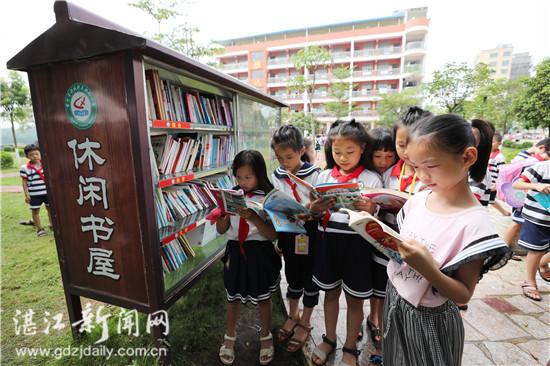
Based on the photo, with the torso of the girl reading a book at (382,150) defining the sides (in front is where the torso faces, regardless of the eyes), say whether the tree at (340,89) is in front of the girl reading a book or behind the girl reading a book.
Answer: behind

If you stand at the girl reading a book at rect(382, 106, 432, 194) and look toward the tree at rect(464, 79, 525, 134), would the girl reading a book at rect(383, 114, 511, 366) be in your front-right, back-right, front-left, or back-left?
back-right

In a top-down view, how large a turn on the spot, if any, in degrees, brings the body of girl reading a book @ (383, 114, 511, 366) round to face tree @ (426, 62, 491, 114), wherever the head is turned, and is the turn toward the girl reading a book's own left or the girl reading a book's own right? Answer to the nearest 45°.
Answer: approximately 135° to the girl reading a book's own right

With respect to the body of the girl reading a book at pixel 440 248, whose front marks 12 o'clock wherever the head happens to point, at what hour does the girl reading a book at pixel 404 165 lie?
the girl reading a book at pixel 404 165 is roughly at 4 o'clock from the girl reading a book at pixel 440 248.

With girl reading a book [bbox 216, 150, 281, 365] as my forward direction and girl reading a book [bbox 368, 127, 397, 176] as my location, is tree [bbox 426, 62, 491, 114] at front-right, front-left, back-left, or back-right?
back-right

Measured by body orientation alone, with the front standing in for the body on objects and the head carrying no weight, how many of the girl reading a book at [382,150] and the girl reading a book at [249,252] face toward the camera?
2
